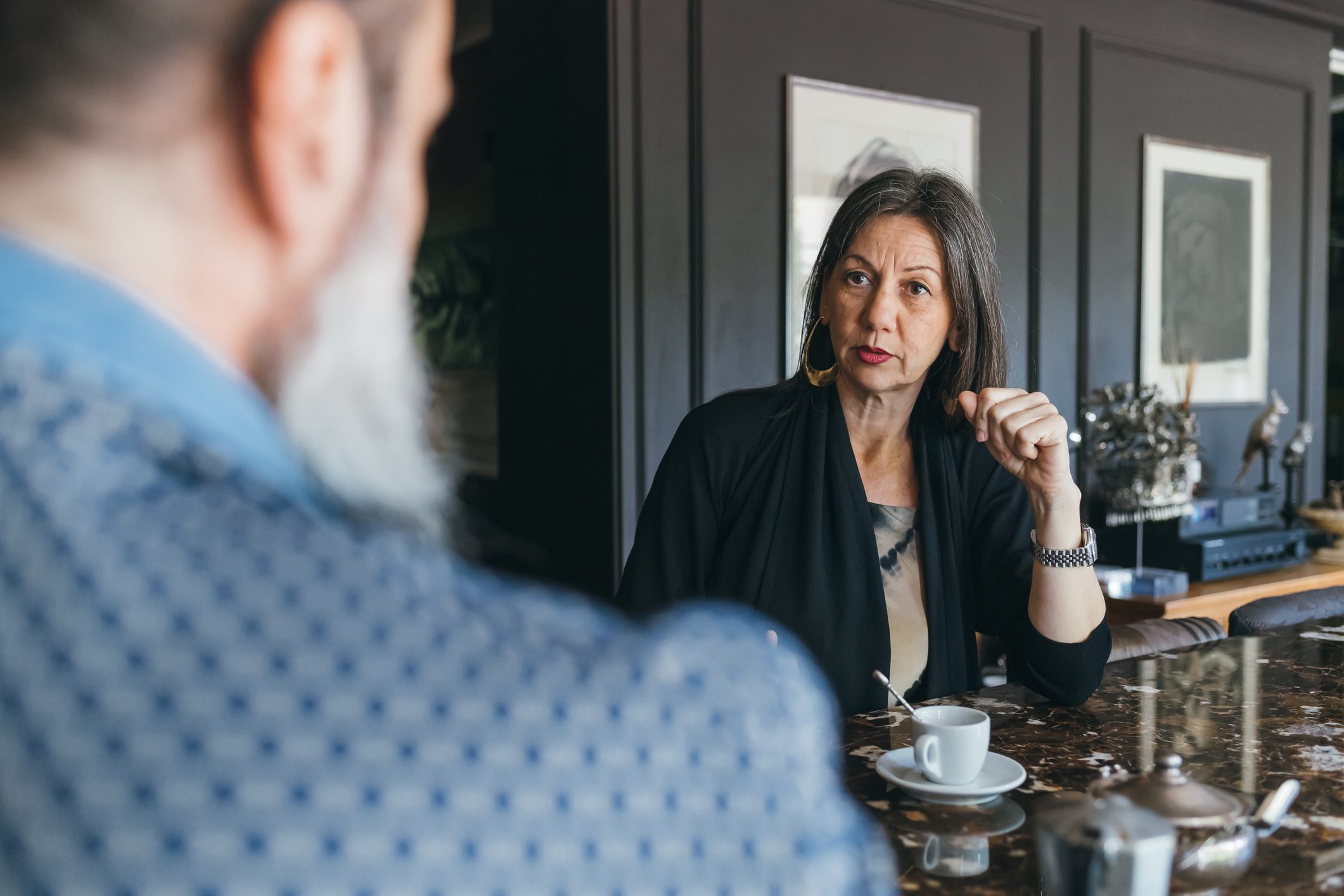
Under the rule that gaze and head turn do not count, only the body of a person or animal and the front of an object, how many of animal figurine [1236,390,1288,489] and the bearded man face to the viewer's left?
0

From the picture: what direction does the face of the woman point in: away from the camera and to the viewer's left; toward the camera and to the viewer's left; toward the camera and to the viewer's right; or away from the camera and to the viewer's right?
toward the camera and to the viewer's left

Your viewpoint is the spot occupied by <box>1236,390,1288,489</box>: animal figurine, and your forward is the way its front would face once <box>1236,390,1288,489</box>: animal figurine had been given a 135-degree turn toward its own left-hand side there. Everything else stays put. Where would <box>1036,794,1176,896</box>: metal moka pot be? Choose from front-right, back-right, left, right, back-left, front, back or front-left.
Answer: back-left

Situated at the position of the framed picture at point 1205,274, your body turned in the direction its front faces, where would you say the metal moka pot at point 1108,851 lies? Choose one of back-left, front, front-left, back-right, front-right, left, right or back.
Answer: front-right

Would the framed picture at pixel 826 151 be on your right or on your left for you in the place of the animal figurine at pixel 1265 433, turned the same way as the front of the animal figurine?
on your right

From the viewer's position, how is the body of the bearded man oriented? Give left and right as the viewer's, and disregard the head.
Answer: facing away from the viewer and to the right of the viewer

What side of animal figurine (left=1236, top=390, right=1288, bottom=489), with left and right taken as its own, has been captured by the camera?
right

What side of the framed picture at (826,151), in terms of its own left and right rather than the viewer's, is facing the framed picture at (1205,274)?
left

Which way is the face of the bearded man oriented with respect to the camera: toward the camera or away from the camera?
away from the camera

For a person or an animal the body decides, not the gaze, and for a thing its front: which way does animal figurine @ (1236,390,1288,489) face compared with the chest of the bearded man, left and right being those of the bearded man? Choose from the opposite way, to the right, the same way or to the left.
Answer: to the right

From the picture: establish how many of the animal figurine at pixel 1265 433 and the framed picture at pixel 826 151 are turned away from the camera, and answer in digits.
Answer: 0

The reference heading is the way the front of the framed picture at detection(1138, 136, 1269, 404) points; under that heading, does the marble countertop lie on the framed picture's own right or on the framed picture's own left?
on the framed picture's own right
